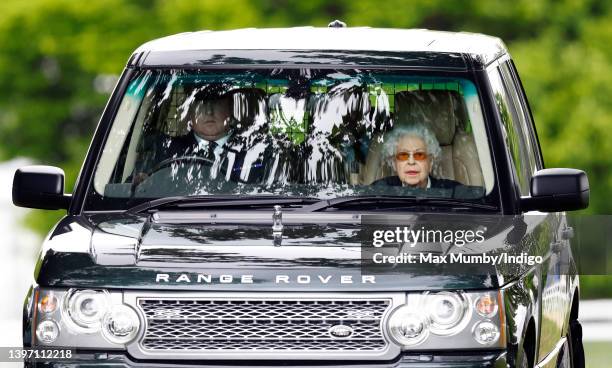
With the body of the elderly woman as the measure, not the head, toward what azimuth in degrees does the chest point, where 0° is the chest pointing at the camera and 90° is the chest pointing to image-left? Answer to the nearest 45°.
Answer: approximately 0°
